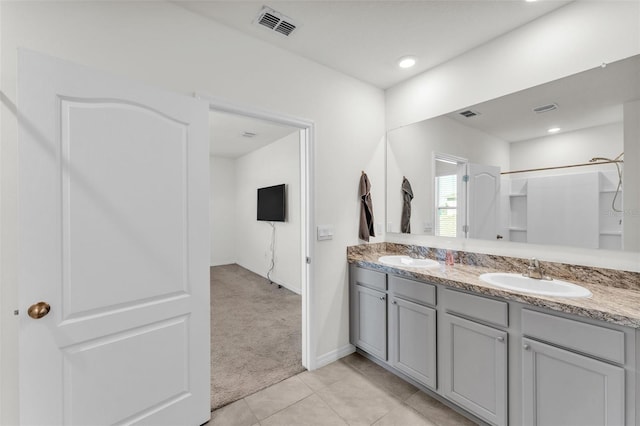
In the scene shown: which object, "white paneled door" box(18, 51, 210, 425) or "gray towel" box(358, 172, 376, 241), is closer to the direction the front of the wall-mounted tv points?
the white paneled door

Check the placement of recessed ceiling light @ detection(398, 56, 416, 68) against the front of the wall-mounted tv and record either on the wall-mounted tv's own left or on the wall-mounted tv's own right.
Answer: on the wall-mounted tv's own left

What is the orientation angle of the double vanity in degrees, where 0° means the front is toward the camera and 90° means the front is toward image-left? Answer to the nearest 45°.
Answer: approximately 45°

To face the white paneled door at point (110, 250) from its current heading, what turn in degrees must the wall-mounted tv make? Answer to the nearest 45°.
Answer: approximately 45° to its left

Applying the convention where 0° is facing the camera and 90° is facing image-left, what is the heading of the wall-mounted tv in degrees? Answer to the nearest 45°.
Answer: approximately 45°

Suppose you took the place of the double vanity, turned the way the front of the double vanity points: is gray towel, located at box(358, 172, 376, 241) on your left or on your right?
on your right

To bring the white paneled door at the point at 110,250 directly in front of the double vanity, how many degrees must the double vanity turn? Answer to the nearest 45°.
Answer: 0° — it already faces it
